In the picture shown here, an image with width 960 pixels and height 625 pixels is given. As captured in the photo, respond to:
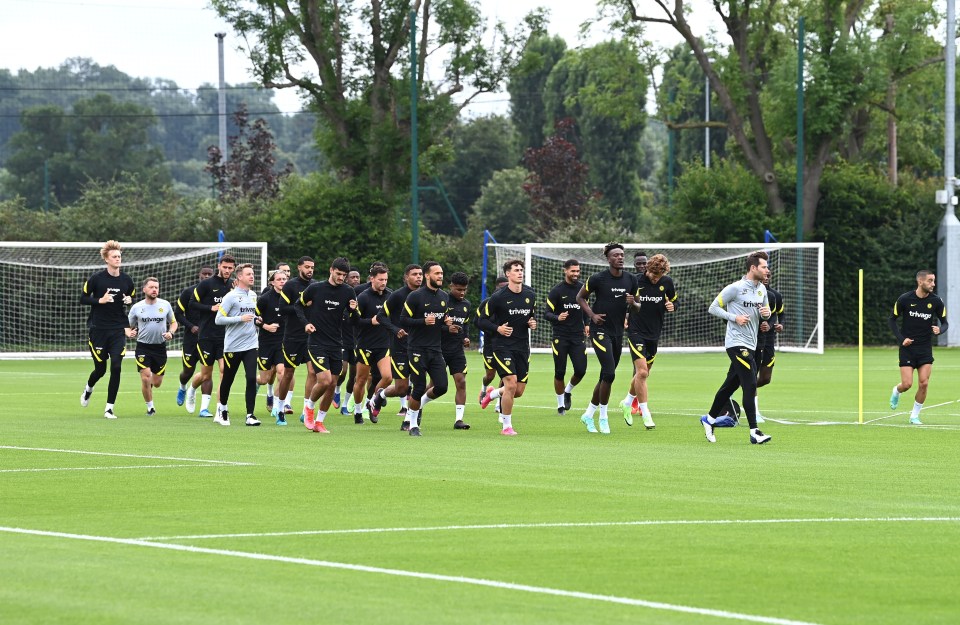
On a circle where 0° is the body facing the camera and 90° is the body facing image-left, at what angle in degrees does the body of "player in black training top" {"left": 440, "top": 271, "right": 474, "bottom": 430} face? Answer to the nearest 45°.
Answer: approximately 0°

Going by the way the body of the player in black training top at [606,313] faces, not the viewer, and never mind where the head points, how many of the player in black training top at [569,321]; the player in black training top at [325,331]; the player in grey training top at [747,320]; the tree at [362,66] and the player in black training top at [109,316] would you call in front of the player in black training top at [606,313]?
1

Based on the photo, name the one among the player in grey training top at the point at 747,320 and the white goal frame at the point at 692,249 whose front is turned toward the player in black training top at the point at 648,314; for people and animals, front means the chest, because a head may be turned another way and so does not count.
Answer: the white goal frame

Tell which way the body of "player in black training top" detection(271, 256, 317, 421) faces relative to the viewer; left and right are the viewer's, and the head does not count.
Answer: facing the viewer and to the right of the viewer

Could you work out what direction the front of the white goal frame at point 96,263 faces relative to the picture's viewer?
facing the viewer

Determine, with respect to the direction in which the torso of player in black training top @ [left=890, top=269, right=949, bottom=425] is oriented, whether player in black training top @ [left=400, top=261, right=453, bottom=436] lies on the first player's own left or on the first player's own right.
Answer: on the first player's own right

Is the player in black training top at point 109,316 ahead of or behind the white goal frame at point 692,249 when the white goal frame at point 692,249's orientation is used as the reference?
ahead

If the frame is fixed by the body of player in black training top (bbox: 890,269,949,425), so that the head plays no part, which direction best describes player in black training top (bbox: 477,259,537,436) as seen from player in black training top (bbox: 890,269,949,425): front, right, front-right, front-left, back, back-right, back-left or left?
front-right

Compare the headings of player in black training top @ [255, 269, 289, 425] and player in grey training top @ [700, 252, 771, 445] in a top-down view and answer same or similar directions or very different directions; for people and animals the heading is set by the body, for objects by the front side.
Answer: same or similar directions

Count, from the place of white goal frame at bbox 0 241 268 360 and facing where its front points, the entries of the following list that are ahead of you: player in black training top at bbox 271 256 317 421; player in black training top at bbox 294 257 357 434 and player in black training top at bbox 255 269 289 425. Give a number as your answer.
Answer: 3

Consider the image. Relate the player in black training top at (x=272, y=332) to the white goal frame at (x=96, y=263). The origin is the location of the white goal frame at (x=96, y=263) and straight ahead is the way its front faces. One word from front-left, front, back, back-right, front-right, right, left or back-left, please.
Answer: front

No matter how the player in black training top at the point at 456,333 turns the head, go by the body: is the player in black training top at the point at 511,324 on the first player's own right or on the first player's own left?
on the first player's own left

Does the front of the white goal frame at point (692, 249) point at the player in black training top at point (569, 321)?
yes
